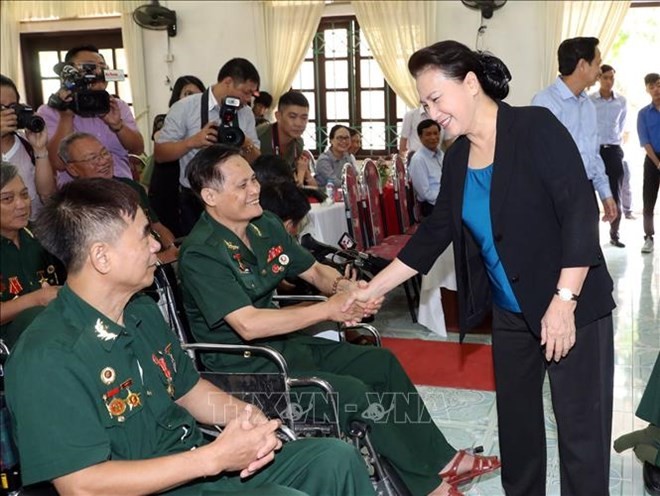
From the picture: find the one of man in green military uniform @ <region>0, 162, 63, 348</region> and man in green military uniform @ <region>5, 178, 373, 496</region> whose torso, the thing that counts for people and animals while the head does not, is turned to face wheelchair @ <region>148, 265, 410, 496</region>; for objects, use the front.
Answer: man in green military uniform @ <region>0, 162, 63, 348</region>

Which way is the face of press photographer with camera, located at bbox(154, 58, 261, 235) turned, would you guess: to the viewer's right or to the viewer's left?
to the viewer's right

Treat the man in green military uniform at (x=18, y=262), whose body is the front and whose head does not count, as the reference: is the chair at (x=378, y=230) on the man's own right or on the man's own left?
on the man's own left

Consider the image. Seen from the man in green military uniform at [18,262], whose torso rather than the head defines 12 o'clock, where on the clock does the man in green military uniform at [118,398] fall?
the man in green military uniform at [118,398] is roughly at 1 o'clock from the man in green military uniform at [18,262].

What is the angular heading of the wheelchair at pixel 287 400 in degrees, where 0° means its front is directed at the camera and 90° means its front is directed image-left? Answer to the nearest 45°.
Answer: approximately 315°

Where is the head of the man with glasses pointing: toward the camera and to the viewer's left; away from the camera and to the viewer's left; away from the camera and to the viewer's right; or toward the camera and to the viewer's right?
toward the camera and to the viewer's right

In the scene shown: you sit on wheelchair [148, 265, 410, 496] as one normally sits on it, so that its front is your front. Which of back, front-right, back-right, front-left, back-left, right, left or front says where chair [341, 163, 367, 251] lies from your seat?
back-left
